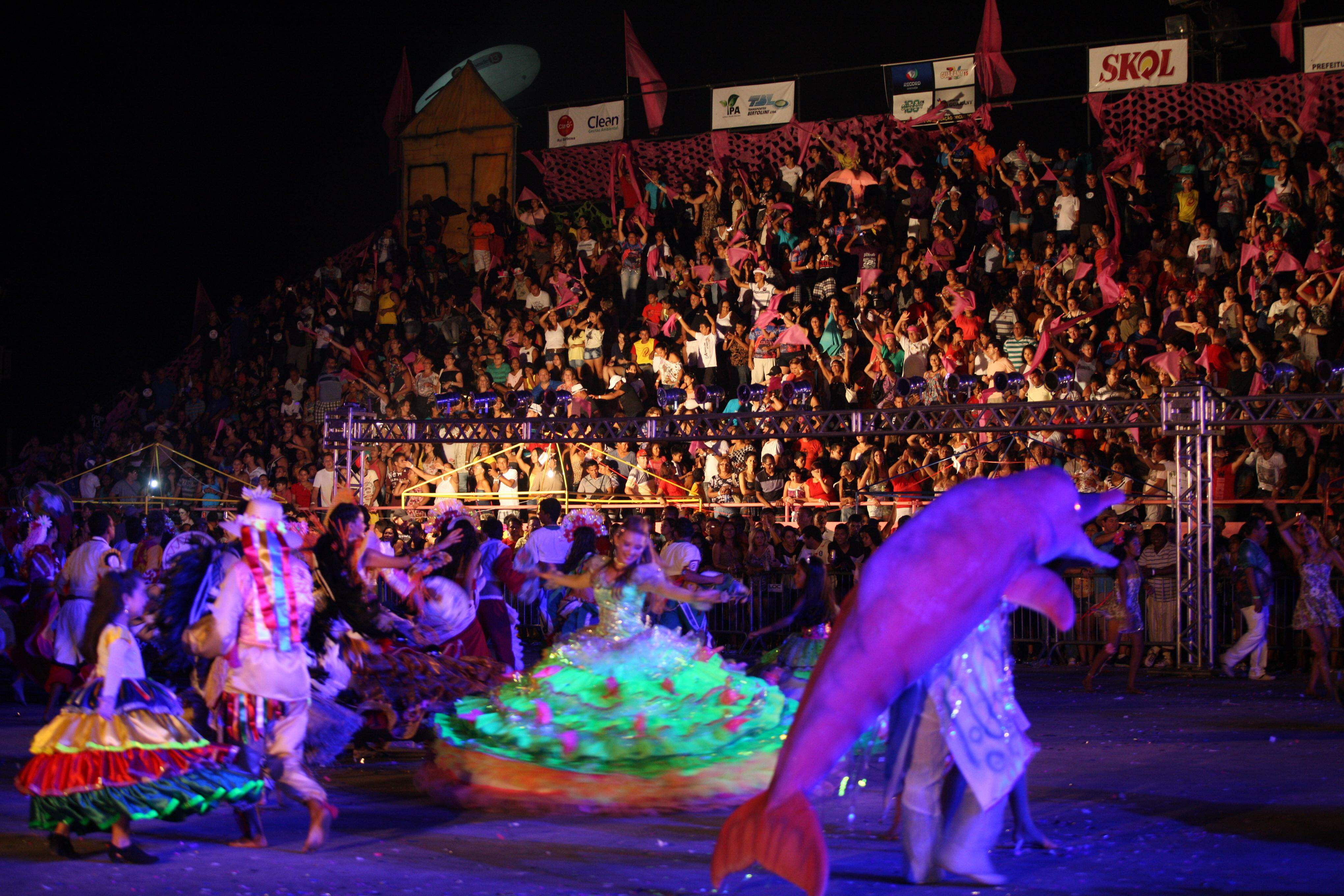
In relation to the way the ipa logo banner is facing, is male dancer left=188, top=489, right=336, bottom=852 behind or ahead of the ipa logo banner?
ahead

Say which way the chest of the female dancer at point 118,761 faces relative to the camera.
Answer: to the viewer's right

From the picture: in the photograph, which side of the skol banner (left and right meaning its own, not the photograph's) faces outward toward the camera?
front

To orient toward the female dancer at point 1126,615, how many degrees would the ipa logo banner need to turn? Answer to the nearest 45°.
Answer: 0° — it already faces them

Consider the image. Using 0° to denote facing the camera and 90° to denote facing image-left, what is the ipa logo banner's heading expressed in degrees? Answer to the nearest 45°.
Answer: approximately 0°

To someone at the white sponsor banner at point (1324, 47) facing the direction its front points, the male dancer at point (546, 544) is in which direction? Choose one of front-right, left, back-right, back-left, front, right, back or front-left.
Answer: front-right

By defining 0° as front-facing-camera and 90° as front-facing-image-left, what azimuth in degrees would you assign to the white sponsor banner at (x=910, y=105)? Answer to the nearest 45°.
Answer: approximately 0°

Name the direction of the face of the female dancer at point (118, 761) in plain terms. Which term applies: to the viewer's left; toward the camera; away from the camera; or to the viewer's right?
to the viewer's right

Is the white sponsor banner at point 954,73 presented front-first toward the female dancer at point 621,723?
yes
